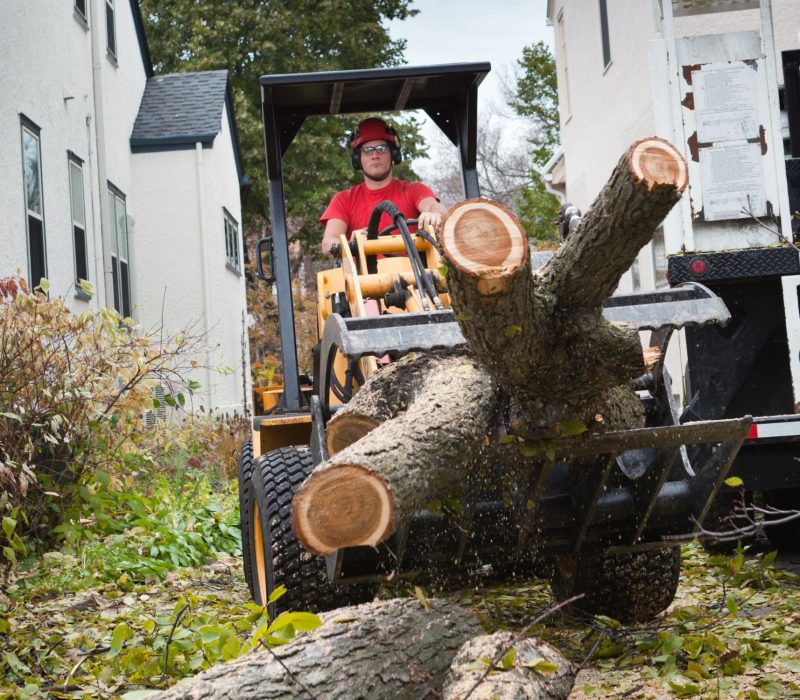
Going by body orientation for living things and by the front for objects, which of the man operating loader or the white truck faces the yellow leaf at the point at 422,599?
the man operating loader

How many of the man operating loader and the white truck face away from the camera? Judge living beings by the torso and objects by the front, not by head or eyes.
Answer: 1

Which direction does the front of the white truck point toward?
away from the camera

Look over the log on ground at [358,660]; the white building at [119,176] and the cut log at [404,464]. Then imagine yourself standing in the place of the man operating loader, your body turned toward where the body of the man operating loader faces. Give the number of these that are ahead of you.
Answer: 2

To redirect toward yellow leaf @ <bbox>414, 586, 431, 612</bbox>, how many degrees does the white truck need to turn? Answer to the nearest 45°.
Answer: approximately 135° to its left

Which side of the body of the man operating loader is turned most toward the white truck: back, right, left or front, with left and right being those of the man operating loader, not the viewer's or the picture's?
left

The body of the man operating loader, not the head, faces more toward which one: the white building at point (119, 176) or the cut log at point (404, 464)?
the cut log

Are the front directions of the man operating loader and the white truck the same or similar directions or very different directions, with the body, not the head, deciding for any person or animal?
very different directions

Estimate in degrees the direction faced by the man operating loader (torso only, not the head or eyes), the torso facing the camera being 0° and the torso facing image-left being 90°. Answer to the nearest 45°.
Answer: approximately 0°

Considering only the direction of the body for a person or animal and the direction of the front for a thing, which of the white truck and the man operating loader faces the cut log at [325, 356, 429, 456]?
the man operating loader

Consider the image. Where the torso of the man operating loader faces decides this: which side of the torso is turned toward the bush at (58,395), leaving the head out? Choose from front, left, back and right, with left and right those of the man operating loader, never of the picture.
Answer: right

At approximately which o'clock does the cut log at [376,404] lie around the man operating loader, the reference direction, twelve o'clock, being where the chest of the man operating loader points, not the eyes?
The cut log is roughly at 12 o'clock from the man operating loader.
